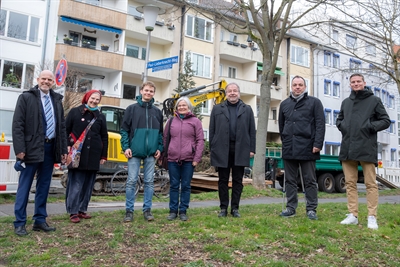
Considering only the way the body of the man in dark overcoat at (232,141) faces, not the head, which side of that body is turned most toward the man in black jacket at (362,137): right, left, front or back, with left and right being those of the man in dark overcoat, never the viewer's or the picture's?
left

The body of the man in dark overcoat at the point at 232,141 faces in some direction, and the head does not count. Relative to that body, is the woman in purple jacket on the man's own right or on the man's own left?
on the man's own right

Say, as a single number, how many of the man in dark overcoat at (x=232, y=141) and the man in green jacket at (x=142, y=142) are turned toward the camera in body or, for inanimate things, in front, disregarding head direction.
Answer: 2

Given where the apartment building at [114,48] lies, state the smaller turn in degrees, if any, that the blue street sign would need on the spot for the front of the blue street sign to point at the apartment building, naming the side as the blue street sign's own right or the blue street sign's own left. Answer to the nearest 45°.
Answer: approximately 135° to the blue street sign's own right

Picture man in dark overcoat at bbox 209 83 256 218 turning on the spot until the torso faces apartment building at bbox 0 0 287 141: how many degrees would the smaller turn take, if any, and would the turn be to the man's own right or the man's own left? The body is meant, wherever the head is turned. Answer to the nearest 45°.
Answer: approximately 135° to the man's own right

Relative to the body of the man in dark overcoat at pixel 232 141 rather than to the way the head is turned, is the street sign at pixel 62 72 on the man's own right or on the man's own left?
on the man's own right

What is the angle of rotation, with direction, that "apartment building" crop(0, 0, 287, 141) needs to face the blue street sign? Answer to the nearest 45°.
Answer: approximately 45° to its right

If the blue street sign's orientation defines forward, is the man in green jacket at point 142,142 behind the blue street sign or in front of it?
in front

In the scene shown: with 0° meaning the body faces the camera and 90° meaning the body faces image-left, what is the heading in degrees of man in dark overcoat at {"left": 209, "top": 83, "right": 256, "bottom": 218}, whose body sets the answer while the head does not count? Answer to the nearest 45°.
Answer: approximately 0°

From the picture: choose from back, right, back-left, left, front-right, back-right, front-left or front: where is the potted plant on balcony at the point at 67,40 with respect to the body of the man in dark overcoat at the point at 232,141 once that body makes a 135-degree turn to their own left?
left

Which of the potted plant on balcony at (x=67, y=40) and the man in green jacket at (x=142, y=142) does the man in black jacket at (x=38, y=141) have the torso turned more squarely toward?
the man in green jacket
